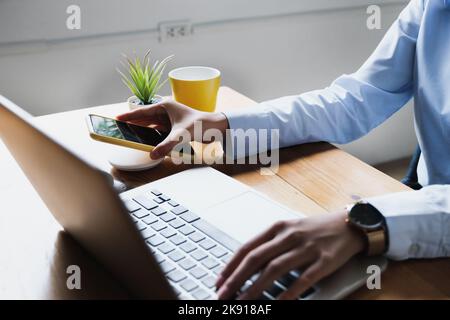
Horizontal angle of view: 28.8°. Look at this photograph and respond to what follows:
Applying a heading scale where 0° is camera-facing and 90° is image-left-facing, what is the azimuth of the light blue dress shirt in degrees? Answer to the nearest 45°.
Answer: approximately 45°

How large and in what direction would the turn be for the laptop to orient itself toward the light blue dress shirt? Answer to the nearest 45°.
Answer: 0° — it already faces it

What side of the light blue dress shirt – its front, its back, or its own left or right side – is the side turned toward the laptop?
front

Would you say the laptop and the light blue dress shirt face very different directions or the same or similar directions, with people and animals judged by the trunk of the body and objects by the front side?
very different directions

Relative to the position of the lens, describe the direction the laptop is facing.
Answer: facing away from the viewer and to the right of the viewer
